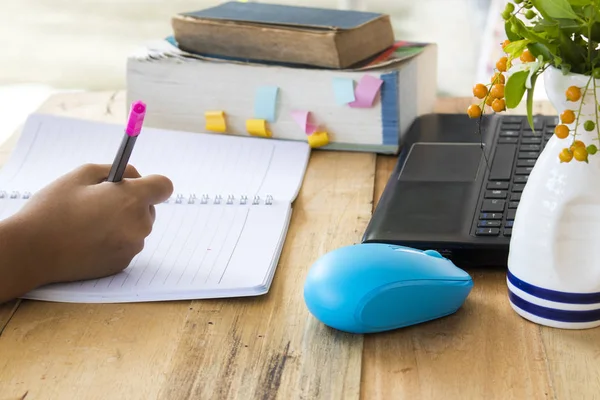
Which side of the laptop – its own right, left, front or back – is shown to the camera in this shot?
left
